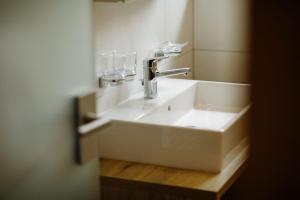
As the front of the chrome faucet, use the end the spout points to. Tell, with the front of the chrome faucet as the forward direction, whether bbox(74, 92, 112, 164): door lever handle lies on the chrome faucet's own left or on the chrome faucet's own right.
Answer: on the chrome faucet's own right
